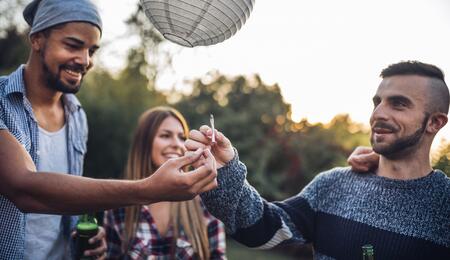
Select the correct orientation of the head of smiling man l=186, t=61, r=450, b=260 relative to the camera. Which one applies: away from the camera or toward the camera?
toward the camera

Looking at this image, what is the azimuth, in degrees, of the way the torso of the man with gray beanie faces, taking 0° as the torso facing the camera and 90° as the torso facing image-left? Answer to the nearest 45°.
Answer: approximately 315°

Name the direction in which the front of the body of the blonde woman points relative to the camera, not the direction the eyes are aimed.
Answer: toward the camera

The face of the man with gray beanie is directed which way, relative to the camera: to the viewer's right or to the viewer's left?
to the viewer's right

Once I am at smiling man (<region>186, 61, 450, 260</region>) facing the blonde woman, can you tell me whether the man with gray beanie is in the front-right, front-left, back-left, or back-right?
front-left

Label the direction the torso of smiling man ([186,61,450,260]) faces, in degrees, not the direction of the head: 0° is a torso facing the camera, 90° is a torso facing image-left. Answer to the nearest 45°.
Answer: approximately 45°

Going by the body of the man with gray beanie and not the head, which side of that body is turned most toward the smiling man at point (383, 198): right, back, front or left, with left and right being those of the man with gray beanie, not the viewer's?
front

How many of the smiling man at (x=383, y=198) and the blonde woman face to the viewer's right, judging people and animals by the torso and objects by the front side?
0

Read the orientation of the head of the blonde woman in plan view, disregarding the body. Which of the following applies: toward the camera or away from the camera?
toward the camera

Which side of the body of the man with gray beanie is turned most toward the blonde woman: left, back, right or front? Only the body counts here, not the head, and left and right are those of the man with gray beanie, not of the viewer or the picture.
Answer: left

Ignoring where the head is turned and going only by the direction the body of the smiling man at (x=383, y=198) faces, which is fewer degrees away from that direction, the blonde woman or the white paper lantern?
the white paper lantern

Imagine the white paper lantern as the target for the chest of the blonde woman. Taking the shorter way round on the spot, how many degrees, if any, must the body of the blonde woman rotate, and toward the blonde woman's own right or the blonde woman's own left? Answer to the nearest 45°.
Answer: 0° — they already face it

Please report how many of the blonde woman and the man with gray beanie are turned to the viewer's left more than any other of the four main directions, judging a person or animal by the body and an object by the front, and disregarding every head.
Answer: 0
